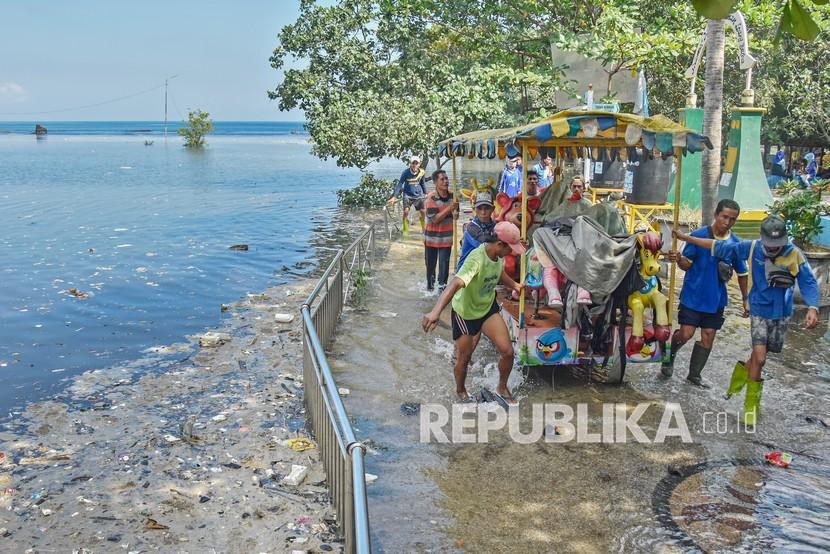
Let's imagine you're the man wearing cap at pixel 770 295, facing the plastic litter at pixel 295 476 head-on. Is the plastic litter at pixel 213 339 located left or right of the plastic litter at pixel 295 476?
right

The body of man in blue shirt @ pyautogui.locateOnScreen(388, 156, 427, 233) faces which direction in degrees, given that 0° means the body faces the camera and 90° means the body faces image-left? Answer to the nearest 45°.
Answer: approximately 0°

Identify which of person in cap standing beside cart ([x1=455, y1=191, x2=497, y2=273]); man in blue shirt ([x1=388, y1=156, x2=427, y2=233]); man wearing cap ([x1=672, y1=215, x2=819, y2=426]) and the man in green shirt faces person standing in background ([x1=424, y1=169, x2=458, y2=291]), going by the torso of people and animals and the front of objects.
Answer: the man in blue shirt

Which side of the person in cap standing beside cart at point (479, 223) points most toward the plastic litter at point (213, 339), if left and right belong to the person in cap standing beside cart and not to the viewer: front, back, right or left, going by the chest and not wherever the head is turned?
right

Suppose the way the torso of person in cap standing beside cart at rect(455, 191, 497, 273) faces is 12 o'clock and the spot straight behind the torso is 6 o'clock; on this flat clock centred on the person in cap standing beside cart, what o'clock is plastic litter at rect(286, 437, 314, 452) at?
The plastic litter is roughly at 1 o'clock from the person in cap standing beside cart.

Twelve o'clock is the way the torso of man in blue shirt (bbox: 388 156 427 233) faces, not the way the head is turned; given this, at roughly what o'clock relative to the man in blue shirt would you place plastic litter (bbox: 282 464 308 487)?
The plastic litter is roughly at 12 o'clock from the man in blue shirt.

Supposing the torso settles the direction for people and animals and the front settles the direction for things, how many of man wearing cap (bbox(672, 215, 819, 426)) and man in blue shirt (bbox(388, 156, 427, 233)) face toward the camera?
2

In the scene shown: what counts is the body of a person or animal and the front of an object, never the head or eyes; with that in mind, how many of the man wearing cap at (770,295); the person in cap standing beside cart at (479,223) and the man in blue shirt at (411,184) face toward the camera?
3

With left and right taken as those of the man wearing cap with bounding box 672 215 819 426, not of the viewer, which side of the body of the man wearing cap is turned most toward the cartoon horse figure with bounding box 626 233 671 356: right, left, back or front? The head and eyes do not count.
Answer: right

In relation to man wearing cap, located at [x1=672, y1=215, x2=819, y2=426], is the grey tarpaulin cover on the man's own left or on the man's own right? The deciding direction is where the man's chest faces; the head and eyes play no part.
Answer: on the man's own right
